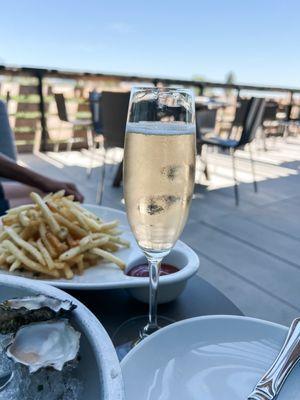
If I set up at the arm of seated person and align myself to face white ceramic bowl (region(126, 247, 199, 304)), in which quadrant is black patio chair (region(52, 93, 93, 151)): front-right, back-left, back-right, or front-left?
back-left

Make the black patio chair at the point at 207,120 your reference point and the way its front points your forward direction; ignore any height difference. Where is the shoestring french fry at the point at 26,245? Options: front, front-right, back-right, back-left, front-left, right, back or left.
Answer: front-left

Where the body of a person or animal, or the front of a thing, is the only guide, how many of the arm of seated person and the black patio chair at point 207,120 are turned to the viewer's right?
1

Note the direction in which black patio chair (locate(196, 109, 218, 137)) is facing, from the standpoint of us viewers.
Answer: facing the viewer and to the left of the viewer

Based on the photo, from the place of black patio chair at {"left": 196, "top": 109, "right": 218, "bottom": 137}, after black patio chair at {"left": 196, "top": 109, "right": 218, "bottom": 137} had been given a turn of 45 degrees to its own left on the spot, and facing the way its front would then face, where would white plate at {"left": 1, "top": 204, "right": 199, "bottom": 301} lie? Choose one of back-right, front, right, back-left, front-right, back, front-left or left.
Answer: front

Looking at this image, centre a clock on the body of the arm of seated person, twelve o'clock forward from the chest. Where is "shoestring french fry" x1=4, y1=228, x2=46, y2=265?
The shoestring french fry is roughly at 3 o'clock from the arm of seated person.

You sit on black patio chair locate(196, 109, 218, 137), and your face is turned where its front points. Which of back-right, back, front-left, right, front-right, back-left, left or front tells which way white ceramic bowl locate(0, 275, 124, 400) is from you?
front-left

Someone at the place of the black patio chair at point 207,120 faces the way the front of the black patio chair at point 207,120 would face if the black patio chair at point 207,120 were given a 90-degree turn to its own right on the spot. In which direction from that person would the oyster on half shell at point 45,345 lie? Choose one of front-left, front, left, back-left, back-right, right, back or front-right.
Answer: back-left

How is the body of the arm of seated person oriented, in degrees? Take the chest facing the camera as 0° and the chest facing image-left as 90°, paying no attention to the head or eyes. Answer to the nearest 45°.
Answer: approximately 270°

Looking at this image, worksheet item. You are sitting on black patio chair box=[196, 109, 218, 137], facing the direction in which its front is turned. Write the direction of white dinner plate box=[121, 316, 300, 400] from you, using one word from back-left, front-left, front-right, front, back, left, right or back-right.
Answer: front-left

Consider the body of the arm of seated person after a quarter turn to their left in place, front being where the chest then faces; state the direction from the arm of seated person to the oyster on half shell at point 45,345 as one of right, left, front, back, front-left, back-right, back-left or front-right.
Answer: back

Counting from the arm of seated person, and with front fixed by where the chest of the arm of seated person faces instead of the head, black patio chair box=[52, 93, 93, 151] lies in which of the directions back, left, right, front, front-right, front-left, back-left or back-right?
left
